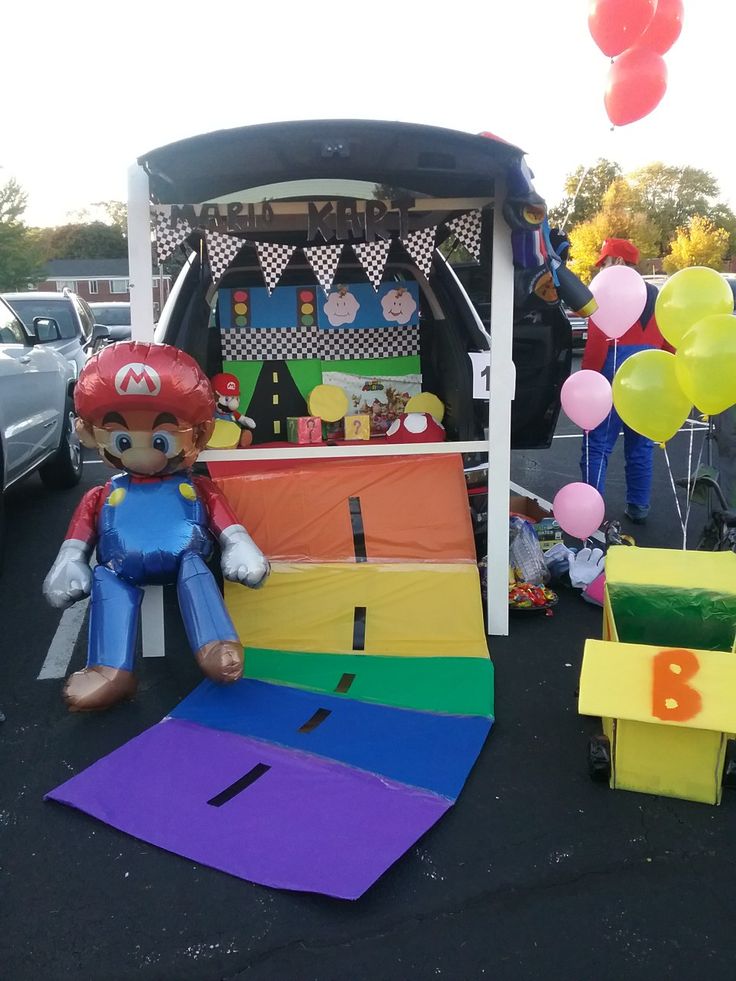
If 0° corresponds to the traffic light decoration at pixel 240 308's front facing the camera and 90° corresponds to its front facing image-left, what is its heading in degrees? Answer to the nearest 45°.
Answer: approximately 0°

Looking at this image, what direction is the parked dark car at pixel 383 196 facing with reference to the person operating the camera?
facing away from the viewer

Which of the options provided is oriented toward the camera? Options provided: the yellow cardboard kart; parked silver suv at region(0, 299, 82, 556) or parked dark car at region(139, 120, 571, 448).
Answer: the yellow cardboard kart

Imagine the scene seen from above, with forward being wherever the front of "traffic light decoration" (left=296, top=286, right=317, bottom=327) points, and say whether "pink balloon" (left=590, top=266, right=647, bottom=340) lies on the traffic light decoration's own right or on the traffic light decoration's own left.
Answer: on the traffic light decoration's own left

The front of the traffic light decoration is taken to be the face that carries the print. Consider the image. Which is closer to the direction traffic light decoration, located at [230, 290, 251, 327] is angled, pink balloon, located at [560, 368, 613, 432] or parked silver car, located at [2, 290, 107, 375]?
the pink balloon

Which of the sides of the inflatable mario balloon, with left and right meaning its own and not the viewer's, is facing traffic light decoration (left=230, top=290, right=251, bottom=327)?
back
